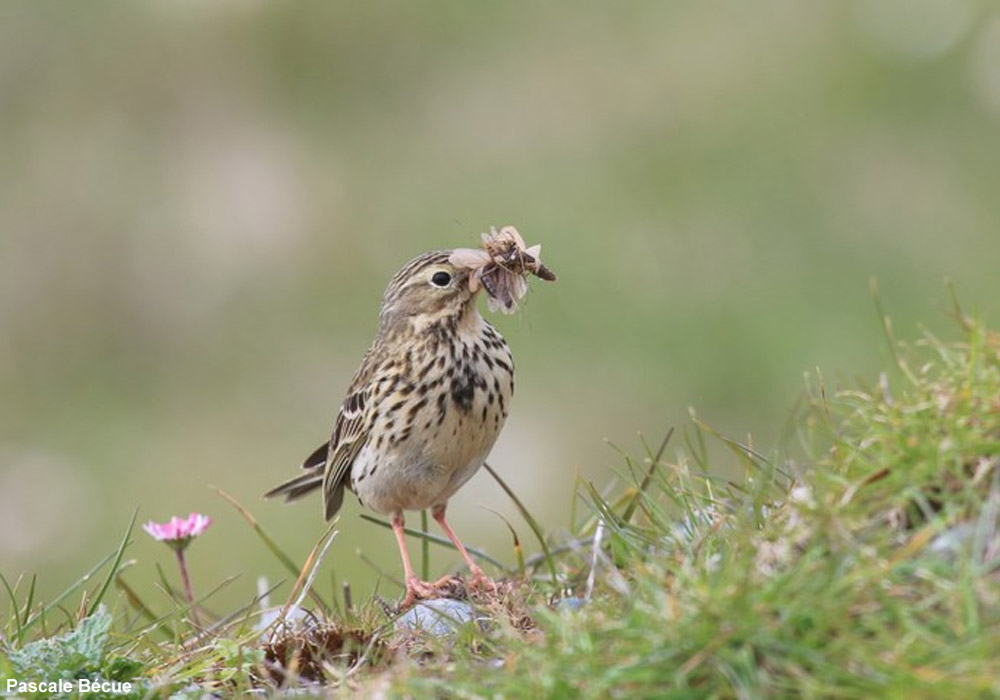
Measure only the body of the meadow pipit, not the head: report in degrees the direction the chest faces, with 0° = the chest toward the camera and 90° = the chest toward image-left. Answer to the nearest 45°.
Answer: approximately 315°
